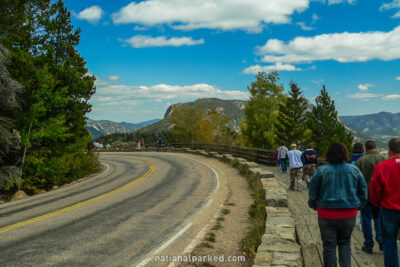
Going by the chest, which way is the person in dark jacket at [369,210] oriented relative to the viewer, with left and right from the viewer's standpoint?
facing away from the viewer

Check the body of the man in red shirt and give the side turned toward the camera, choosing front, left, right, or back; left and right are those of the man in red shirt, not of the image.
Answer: back

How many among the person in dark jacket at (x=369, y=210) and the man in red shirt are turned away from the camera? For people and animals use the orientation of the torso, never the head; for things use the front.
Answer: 2
